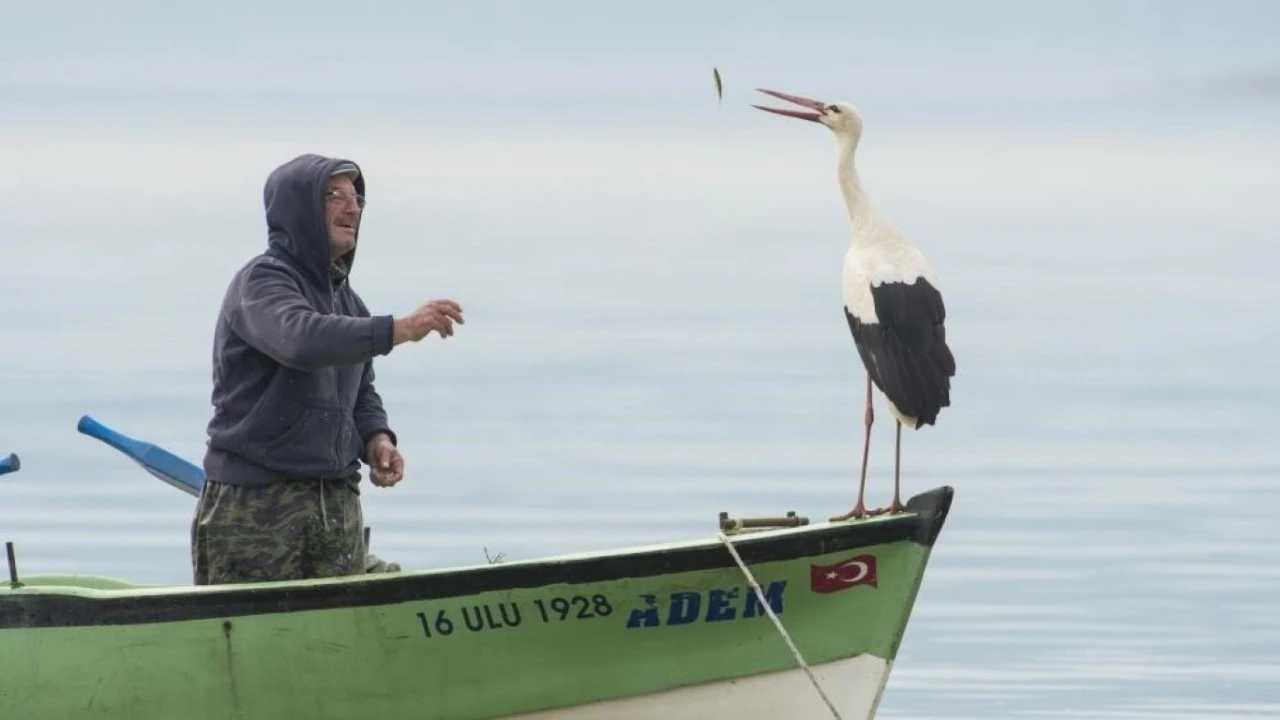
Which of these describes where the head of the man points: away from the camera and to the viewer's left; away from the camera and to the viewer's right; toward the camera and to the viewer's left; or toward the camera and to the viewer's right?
toward the camera and to the viewer's right

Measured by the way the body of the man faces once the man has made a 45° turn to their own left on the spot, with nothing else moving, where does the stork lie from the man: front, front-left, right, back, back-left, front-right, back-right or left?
front

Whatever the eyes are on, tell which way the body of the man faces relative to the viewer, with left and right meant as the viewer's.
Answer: facing the viewer and to the right of the viewer

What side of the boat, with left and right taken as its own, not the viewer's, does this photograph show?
right
